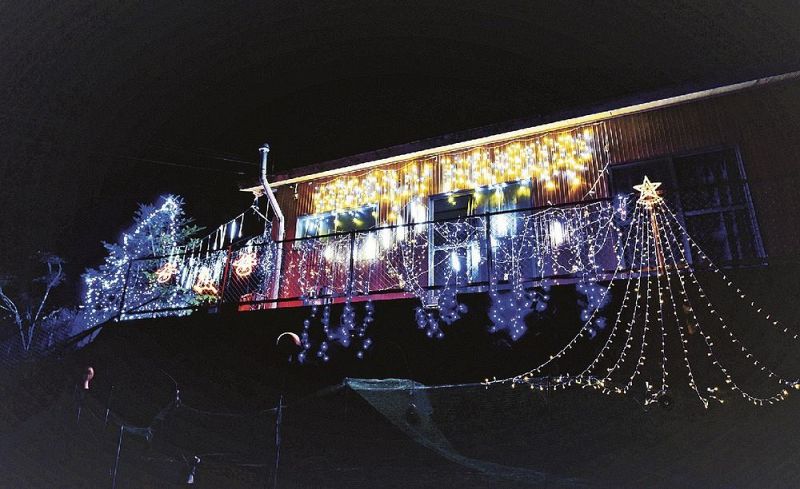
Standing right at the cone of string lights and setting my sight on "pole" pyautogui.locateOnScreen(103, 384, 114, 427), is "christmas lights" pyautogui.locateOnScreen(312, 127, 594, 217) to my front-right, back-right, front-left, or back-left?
front-right

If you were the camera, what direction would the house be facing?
facing the viewer and to the left of the viewer

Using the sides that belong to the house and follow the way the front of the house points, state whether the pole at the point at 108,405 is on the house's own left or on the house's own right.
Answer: on the house's own right

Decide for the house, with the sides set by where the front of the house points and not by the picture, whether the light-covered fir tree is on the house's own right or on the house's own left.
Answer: on the house's own right
